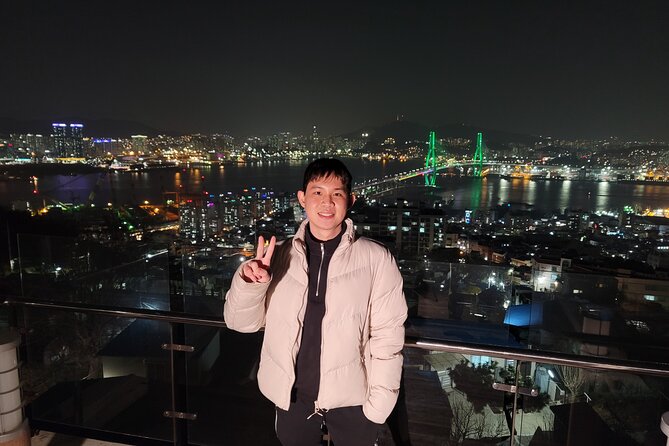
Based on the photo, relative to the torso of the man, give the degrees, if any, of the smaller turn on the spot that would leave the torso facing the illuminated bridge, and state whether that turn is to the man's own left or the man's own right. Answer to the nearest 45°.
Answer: approximately 180°

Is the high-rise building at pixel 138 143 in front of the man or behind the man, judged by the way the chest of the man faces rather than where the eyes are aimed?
behind

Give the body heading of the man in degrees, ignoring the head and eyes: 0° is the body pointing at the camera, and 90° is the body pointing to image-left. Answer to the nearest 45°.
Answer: approximately 0°

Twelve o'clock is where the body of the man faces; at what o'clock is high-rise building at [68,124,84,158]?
The high-rise building is roughly at 5 o'clock from the man.

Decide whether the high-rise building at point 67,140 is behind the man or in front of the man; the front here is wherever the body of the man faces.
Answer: behind

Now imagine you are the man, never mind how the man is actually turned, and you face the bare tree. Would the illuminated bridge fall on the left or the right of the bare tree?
left
